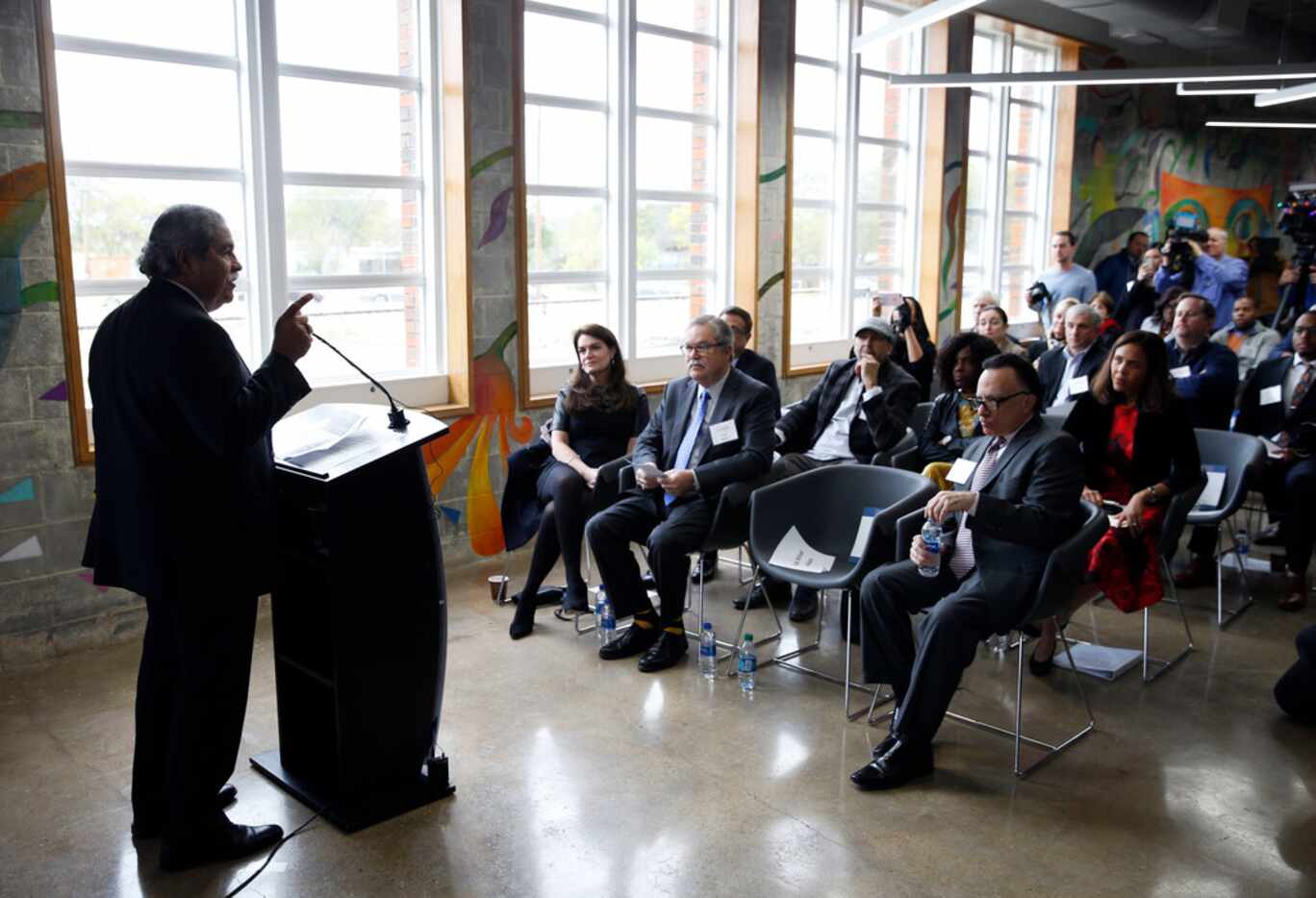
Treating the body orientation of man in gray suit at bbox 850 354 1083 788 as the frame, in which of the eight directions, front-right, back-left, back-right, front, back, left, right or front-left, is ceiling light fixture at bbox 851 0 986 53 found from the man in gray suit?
back-right

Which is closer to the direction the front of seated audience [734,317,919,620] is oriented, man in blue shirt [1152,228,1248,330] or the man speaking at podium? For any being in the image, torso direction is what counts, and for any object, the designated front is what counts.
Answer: the man speaking at podium

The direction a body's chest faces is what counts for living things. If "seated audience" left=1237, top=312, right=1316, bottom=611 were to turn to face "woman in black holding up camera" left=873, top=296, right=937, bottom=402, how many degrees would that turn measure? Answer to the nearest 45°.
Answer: approximately 45° to their right

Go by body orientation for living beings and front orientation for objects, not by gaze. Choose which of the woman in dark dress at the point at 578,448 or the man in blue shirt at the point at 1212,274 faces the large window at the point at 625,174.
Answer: the man in blue shirt

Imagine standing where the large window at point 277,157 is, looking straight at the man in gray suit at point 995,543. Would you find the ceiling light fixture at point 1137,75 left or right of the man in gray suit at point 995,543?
left

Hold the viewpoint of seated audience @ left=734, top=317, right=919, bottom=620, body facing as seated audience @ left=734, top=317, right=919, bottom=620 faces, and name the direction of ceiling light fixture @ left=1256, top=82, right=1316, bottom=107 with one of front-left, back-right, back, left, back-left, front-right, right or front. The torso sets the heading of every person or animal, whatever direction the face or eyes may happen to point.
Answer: back

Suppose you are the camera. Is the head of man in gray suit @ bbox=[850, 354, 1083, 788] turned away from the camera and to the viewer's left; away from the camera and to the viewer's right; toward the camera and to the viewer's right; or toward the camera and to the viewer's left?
toward the camera and to the viewer's left

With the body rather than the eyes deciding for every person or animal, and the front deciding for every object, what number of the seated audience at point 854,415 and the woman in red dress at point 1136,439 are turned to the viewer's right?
0

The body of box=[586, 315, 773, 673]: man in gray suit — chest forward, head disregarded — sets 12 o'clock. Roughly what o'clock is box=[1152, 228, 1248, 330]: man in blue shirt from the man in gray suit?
The man in blue shirt is roughly at 6 o'clock from the man in gray suit.

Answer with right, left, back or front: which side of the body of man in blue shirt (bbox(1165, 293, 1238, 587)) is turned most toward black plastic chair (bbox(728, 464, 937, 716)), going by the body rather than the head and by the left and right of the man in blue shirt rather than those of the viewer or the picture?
front

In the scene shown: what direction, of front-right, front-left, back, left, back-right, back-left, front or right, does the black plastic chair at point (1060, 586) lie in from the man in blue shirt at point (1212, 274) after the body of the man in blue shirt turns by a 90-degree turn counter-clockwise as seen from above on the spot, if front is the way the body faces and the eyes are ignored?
front-right

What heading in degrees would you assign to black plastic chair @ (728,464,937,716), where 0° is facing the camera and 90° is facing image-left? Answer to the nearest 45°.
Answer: approximately 45°

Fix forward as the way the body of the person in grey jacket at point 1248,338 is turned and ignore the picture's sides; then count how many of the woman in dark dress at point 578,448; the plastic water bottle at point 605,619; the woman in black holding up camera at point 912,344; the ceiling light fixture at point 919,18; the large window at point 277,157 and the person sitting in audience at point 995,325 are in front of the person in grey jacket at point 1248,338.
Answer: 6

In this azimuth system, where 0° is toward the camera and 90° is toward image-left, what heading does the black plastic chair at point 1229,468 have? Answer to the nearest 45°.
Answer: approximately 45°
